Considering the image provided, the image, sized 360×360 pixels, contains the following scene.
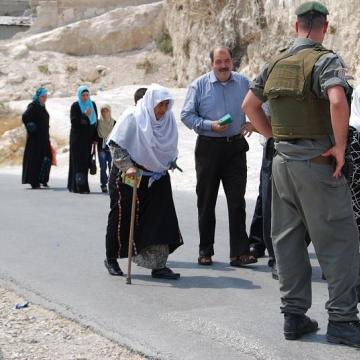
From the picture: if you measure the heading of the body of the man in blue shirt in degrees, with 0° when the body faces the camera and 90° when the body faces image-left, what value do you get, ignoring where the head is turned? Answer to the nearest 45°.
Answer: approximately 0°

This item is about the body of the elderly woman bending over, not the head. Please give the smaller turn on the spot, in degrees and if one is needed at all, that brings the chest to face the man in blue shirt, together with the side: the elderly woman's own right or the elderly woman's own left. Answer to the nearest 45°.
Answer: approximately 90° to the elderly woman's own left

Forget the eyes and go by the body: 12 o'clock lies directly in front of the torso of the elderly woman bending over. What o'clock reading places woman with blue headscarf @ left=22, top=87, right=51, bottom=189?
The woman with blue headscarf is roughly at 7 o'clock from the elderly woman bending over.

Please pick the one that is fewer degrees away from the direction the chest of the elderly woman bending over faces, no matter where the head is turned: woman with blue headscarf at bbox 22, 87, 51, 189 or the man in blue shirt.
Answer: the man in blue shirt

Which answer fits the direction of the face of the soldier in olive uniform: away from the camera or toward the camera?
away from the camera

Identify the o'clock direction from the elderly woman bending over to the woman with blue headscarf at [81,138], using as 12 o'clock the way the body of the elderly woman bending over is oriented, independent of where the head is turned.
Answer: The woman with blue headscarf is roughly at 7 o'clock from the elderly woman bending over.

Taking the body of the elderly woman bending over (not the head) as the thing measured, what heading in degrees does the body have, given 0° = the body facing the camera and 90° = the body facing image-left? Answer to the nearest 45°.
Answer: approximately 315°

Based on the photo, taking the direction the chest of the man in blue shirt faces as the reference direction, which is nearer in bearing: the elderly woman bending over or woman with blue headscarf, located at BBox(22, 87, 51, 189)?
the elderly woman bending over
